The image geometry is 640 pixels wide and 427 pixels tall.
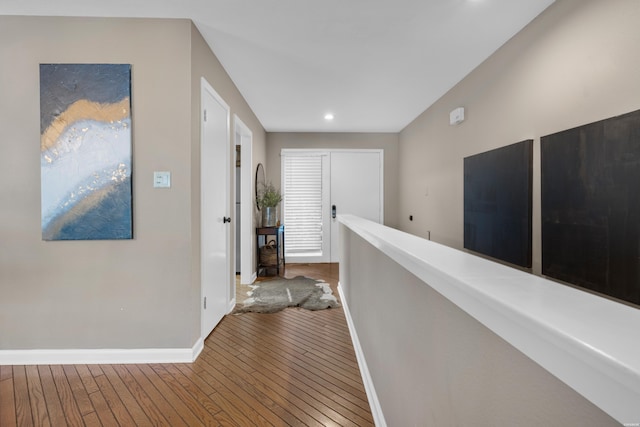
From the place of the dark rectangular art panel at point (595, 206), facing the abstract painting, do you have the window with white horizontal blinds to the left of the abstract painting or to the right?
right

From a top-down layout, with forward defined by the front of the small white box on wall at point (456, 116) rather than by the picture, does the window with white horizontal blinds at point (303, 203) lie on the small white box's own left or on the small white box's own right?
on the small white box's own right

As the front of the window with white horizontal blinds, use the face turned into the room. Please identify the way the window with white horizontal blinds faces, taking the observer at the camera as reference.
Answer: facing the viewer

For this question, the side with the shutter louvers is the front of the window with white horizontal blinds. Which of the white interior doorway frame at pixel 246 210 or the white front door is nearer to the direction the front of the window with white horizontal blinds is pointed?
the white interior doorway frame

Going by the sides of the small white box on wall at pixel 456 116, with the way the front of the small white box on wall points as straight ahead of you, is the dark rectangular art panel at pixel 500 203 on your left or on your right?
on your left

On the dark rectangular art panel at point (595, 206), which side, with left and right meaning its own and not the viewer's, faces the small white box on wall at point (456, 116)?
right

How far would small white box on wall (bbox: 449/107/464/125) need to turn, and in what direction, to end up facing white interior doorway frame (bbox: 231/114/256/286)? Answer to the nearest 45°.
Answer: approximately 45° to its right

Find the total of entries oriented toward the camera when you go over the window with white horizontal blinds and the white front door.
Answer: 2

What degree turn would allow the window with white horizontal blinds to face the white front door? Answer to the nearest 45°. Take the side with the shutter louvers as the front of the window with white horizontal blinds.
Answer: approximately 90° to its left

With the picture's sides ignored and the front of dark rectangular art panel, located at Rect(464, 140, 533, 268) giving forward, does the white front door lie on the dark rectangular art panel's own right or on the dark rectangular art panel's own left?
on the dark rectangular art panel's own right

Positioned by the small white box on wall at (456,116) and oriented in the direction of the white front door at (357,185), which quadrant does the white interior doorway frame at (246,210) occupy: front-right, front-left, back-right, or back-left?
front-left
